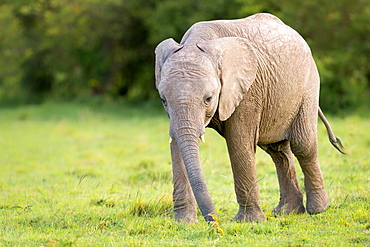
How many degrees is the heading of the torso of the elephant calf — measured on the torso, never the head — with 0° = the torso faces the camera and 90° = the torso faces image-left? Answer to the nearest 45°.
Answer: approximately 45°
